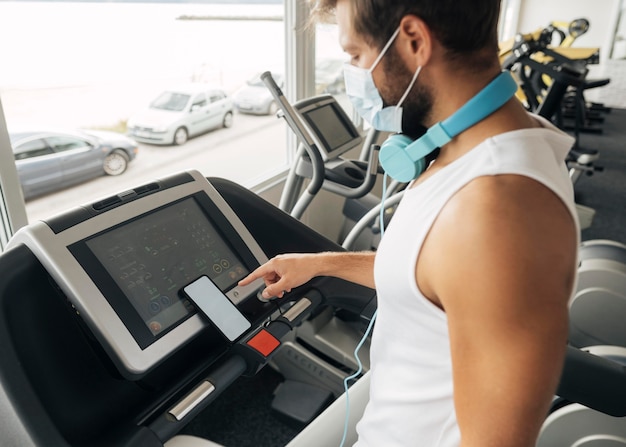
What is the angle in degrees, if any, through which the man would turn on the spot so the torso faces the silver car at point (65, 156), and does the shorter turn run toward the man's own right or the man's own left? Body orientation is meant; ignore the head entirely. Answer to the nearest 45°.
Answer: approximately 45° to the man's own right

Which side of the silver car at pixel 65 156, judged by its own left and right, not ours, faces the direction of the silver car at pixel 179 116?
front

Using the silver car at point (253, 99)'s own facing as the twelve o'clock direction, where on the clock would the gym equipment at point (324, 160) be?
The gym equipment is roughly at 10 o'clock from the silver car.

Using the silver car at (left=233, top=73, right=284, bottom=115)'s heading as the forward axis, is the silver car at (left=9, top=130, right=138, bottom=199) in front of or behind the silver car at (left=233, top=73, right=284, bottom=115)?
in front

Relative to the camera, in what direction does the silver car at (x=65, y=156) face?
facing away from the viewer and to the right of the viewer

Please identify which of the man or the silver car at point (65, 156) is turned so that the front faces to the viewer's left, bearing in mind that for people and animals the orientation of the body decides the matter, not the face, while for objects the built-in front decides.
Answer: the man

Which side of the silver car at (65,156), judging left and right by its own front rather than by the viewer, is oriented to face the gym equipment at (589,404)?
right

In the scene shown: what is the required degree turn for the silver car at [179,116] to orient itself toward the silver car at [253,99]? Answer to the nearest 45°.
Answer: approximately 180°

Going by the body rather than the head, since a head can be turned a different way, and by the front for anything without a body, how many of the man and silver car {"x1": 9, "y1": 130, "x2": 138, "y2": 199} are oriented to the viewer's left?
1

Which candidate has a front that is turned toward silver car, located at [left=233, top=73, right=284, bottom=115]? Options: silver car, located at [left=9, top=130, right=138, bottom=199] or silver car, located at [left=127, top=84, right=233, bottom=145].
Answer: silver car, located at [left=9, top=130, right=138, bottom=199]

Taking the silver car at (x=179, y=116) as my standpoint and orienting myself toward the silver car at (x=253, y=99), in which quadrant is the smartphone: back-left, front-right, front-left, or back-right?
back-right

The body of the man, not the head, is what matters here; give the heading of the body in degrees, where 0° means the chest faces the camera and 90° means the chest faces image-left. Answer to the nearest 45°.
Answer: approximately 90°

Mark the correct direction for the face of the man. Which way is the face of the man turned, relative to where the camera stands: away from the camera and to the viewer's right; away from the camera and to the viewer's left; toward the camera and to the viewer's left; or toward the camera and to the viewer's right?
away from the camera and to the viewer's left
